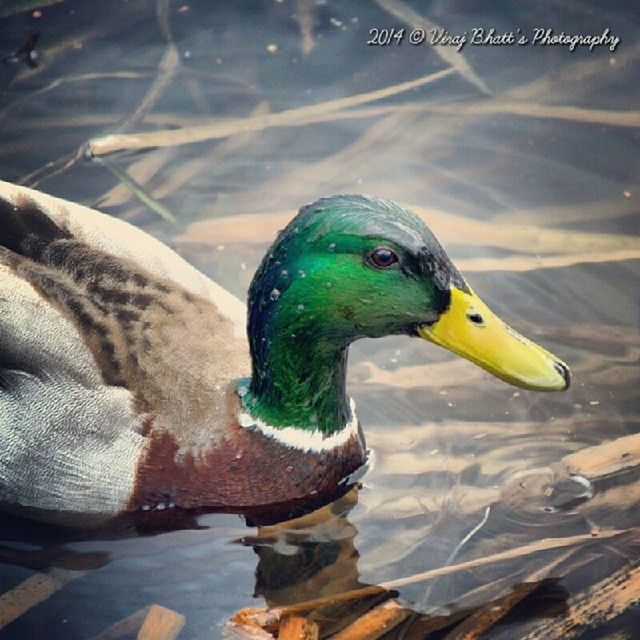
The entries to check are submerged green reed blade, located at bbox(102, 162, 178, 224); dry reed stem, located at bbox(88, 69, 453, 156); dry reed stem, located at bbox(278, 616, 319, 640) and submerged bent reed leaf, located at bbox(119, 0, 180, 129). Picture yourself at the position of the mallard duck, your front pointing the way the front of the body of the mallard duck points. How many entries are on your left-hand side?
3

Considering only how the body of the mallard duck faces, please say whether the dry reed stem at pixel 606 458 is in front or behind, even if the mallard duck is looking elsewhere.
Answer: in front

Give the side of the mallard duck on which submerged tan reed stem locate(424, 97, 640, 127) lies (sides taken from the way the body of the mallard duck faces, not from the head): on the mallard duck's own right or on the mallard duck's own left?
on the mallard duck's own left

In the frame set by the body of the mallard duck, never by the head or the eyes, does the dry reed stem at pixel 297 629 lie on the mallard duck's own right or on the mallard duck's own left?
on the mallard duck's own right

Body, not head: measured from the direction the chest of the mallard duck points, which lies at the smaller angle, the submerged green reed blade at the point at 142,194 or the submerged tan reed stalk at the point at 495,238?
the submerged tan reed stalk

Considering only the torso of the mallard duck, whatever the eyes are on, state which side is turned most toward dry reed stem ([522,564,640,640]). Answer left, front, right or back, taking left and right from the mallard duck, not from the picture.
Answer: front

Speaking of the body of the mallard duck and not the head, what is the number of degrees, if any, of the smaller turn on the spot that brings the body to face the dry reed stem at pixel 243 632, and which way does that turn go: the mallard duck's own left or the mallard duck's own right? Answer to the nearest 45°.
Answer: approximately 45° to the mallard duck's own right

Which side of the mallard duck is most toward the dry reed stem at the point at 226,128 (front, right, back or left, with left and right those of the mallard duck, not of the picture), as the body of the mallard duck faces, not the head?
left

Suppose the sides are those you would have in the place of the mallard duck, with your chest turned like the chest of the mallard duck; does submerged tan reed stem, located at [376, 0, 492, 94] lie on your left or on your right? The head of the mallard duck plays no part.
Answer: on your left

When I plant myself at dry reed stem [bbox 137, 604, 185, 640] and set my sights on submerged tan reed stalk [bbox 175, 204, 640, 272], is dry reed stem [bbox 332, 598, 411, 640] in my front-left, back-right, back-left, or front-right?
front-right

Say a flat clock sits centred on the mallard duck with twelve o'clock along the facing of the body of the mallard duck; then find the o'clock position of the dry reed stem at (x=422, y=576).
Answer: The dry reed stem is roughly at 1 o'clock from the mallard duck.

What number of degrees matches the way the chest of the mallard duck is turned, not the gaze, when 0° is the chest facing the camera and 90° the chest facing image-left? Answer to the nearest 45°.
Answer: approximately 270°
